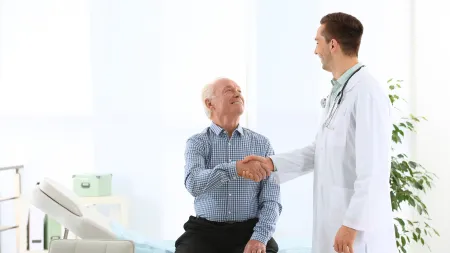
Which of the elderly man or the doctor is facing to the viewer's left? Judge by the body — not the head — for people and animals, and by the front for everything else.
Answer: the doctor

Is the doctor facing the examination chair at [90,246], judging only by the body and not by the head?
yes

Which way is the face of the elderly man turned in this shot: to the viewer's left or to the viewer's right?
to the viewer's right

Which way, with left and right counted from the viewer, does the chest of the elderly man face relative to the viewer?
facing the viewer

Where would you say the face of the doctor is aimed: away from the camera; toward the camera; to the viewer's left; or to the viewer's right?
to the viewer's left

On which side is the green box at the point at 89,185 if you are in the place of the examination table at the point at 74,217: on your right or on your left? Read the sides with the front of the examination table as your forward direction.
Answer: on your left

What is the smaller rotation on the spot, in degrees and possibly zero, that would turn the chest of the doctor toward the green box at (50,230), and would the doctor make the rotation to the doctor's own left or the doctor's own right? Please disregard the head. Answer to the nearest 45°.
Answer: approximately 45° to the doctor's own right

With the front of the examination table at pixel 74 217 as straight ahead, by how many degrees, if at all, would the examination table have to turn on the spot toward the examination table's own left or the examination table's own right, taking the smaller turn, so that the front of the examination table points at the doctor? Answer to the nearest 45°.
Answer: approximately 45° to the examination table's own right

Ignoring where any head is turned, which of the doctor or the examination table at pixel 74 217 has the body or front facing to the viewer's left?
the doctor

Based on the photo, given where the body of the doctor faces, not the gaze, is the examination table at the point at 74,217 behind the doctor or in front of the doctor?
in front

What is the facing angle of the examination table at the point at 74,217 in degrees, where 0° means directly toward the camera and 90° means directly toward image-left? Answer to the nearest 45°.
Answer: approximately 270°

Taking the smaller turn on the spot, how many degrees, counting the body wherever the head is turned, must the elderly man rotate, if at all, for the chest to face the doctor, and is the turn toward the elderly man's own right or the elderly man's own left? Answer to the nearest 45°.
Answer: approximately 45° to the elderly man's own left

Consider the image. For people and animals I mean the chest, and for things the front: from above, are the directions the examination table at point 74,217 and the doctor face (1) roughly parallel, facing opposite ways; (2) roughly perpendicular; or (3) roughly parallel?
roughly parallel, facing opposite ways

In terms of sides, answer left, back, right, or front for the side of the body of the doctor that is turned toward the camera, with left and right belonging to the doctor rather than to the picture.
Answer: left
